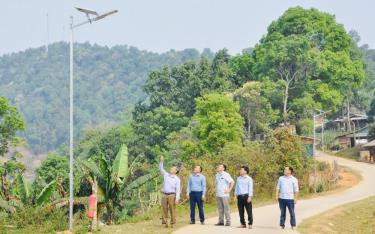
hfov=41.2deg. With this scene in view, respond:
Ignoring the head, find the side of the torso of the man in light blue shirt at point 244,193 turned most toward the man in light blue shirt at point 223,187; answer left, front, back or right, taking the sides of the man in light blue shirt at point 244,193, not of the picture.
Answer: right

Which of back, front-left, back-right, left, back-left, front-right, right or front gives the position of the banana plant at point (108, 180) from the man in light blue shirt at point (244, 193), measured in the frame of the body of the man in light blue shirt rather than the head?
right

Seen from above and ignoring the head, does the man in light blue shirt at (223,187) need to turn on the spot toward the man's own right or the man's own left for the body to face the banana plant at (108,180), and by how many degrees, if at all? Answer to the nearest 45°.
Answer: approximately 90° to the man's own right

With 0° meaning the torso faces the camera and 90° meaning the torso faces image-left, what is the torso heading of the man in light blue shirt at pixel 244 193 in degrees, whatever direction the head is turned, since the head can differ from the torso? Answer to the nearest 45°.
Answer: approximately 45°

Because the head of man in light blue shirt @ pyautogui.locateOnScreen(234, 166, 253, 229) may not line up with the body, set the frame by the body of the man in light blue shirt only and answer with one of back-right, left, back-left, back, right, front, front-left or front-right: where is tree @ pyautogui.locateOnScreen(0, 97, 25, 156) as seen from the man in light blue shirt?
right

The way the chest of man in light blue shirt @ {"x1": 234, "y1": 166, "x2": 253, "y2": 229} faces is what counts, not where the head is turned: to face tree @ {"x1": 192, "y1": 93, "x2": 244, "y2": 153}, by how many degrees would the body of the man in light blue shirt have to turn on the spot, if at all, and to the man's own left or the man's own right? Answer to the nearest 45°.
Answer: approximately 135° to the man's own right

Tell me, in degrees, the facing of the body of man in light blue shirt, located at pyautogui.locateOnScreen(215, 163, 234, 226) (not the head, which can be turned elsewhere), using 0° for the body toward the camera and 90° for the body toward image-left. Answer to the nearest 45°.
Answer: approximately 45°

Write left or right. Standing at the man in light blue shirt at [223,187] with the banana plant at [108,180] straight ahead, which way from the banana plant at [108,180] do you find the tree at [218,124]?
right

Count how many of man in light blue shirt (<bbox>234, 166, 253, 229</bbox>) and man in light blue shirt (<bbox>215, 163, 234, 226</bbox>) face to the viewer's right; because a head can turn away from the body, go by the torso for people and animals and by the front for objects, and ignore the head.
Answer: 0
